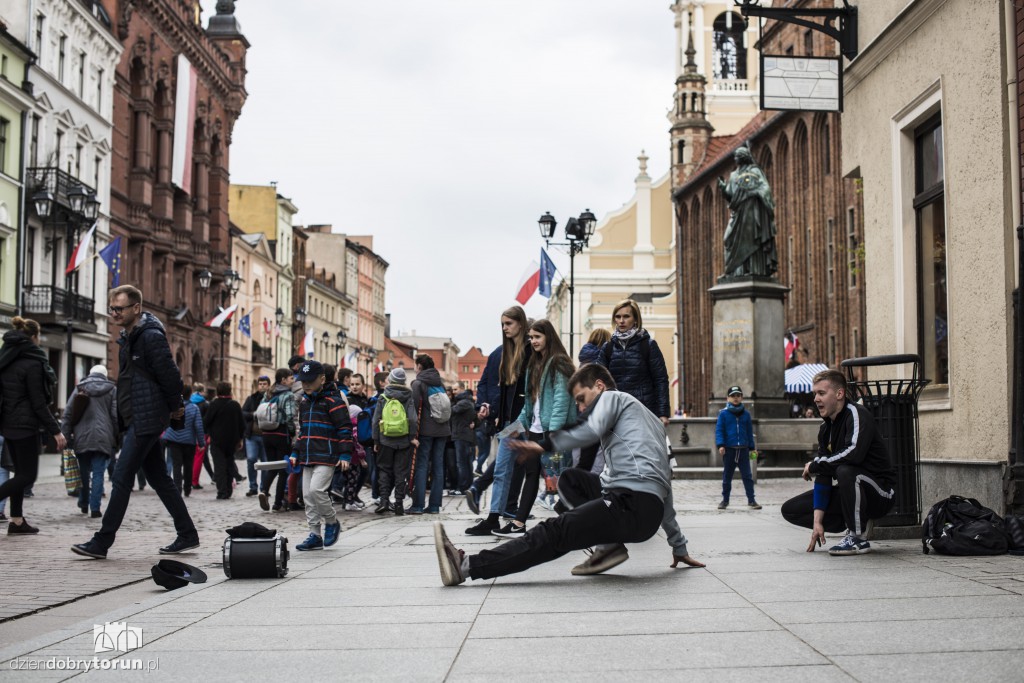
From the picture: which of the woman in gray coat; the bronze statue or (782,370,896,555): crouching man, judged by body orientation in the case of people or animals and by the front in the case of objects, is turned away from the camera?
the woman in gray coat

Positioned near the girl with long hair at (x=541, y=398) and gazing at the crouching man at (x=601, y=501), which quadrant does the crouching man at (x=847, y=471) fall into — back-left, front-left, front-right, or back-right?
front-left

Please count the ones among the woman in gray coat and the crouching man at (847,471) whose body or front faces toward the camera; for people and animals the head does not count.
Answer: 0

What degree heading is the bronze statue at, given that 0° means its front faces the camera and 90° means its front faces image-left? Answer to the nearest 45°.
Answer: approximately 45°

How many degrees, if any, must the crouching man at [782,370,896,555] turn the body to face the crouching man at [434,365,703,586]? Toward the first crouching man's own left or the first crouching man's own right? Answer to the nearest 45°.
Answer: approximately 45° to the first crouching man's own left

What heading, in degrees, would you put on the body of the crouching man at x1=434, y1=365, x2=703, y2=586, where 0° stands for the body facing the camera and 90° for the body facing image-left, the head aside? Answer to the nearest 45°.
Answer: approximately 90°

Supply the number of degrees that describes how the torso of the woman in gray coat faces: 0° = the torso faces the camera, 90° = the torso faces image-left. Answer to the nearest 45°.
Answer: approximately 180°

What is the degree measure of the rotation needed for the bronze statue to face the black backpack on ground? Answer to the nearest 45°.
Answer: approximately 45° to its left

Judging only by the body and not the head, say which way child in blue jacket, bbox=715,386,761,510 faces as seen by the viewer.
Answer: toward the camera

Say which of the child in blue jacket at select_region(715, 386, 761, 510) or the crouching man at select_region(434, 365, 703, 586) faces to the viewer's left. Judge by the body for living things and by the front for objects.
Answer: the crouching man

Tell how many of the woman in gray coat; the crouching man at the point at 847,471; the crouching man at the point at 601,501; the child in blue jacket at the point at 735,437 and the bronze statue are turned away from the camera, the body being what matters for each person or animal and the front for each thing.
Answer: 1

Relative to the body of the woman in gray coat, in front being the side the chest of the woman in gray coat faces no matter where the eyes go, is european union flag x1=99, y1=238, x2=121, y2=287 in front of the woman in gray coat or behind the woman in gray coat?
in front

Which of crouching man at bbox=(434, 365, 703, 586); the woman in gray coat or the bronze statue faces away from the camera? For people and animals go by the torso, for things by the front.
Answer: the woman in gray coat

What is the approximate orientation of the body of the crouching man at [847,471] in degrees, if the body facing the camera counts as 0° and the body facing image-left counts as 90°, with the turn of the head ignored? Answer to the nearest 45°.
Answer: approximately 90°
